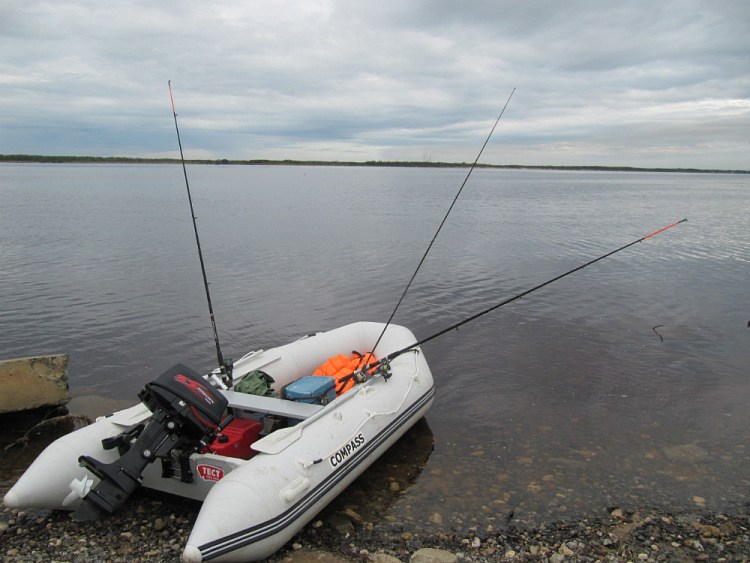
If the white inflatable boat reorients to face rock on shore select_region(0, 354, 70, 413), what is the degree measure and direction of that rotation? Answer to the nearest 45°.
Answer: approximately 90° to its left

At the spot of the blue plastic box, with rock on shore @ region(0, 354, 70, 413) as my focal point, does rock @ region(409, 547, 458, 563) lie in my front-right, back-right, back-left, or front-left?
back-left

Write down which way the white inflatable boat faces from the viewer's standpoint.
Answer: facing away from the viewer and to the right of the viewer
